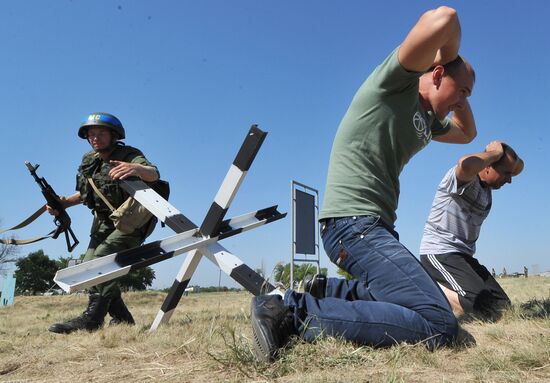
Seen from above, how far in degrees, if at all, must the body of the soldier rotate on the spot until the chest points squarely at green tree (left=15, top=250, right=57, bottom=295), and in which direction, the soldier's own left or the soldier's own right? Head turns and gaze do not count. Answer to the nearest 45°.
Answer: approximately 135° to the soldier's own right

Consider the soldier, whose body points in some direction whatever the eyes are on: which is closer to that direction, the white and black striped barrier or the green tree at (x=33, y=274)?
the white and black striped barrier

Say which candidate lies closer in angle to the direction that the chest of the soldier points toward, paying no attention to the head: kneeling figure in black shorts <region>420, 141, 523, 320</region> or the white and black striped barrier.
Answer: the white and black striped barrier

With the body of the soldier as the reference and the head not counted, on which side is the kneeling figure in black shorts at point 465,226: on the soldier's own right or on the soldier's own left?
on the soldier's own left

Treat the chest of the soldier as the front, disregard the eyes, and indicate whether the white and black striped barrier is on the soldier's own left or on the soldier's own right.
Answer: on the soldier's own left
